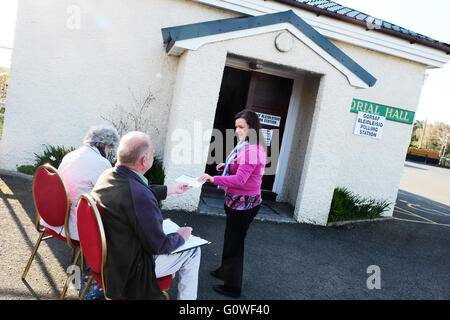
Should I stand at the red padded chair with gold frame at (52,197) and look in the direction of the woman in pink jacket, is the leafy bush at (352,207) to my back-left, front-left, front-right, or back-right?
front-left

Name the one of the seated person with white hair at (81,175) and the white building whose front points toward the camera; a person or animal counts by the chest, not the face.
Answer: the white building

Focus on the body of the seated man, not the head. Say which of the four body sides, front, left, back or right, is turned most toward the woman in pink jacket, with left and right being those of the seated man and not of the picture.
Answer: front

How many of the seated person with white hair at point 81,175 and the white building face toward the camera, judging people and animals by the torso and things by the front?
1

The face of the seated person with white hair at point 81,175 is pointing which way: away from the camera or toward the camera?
away from the camera

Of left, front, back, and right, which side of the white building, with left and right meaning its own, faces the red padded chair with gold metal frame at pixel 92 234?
front

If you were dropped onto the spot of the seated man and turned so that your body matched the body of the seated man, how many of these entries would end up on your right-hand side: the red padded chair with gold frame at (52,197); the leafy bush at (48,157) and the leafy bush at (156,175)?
0

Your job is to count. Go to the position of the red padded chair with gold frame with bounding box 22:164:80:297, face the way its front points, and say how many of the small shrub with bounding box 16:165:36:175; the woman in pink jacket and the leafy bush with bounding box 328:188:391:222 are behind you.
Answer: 0

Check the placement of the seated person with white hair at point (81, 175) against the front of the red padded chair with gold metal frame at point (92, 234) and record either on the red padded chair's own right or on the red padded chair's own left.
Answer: on the red padded chair's own left

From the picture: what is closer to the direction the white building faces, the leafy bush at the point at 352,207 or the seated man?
the seated man

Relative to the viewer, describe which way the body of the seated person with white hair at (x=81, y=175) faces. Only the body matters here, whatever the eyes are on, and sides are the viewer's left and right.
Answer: facing away from the viewer and to the right of the viewer

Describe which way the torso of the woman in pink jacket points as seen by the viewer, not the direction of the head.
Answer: to the viewer's left

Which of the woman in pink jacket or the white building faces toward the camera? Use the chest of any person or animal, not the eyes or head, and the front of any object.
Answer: the white building

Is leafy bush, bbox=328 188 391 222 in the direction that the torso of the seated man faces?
yes

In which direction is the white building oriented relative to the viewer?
toward the camera

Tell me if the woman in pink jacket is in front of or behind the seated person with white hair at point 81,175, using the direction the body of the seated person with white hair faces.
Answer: in front

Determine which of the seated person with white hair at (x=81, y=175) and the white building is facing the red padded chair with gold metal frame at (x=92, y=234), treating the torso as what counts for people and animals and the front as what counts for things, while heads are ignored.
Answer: the white building
